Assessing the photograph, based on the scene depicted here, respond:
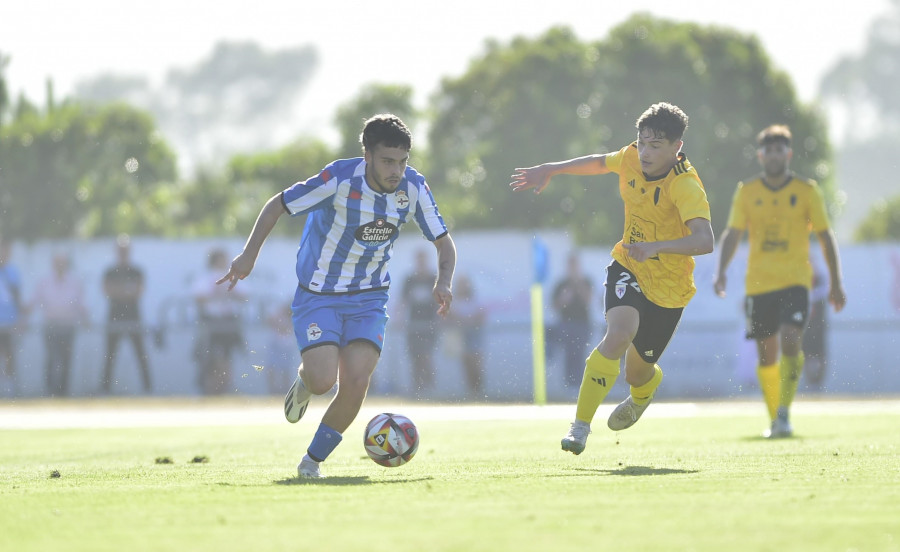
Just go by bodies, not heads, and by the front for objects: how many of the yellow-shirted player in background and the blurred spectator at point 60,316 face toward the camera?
2

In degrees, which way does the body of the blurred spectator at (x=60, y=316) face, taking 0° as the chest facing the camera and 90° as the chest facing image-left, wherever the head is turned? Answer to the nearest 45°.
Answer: approximately 0°

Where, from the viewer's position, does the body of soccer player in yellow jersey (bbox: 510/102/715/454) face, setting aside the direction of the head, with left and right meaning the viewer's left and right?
facing the viewer and to the left of the viewer

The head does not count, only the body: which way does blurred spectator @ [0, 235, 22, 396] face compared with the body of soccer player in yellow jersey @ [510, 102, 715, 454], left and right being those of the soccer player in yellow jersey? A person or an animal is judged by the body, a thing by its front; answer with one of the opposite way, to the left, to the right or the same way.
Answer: to the left

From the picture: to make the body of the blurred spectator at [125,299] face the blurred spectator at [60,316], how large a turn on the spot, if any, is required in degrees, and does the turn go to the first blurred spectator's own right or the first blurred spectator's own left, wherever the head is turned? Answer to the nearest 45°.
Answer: approximately 45° to the first blurred spectator's own right

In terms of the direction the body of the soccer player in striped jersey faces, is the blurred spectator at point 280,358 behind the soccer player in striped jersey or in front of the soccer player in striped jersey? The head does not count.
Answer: behind

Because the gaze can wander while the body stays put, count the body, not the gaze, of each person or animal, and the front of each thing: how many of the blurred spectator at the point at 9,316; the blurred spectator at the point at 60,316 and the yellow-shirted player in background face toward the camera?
3

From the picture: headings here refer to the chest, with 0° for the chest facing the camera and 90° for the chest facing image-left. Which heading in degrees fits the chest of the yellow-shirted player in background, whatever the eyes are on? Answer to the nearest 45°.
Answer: approximately 0°

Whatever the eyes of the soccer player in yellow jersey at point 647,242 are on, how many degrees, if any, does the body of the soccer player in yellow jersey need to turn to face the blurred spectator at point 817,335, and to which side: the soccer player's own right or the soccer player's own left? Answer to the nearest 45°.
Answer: approximately 135° to the soccer player's own right

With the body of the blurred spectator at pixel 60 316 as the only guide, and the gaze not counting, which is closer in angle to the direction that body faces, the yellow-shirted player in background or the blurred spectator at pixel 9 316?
the yellow-shirted player in background

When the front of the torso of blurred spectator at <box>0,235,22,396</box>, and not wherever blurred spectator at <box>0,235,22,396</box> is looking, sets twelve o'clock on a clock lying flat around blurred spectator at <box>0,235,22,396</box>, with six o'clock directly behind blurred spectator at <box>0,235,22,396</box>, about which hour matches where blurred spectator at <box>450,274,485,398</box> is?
blurred spectator at <box>450,274,485,398</box> is roughly at 10 o'clock from blurred spectator at <box>0,235,22,396</box>.

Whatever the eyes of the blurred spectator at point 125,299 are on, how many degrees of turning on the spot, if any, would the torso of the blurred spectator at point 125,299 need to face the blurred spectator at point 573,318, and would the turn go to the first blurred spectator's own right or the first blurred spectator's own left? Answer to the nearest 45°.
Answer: approximately 45° to the first blurred spectator's own left
